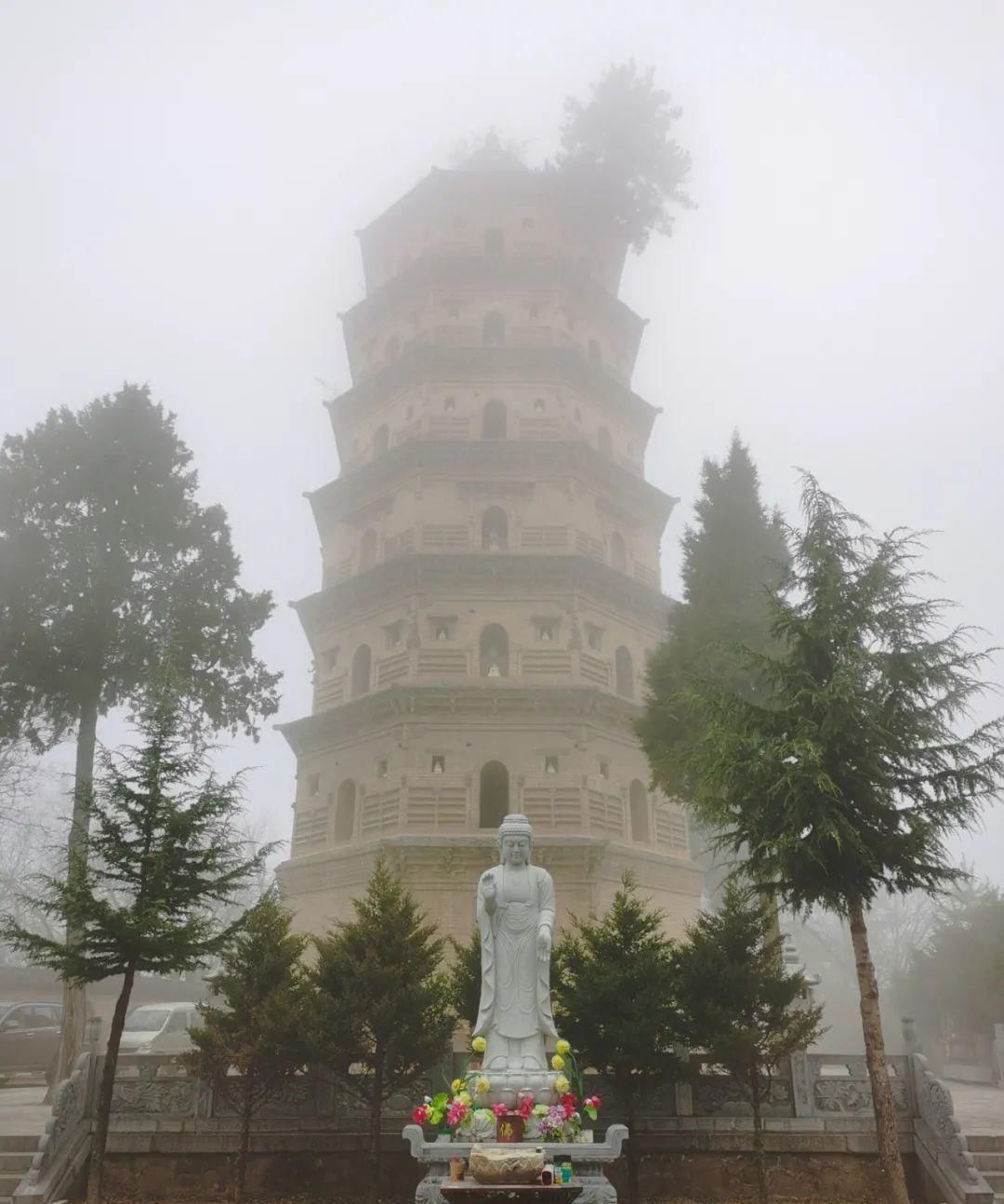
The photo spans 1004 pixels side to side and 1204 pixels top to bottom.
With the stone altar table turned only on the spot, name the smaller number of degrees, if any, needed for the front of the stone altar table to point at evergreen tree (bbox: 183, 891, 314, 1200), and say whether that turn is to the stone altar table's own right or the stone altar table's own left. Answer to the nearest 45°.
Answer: approximately 135° to the stone altar table's own right

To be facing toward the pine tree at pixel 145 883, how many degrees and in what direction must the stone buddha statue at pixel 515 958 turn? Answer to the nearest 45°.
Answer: approximately 90° to its right

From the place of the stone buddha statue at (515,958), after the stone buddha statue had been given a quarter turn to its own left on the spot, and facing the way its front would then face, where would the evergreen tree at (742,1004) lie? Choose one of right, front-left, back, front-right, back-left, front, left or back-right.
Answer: front-left

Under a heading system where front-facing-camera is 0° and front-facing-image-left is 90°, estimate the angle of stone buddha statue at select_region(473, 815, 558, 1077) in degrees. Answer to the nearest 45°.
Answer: approximately 0°

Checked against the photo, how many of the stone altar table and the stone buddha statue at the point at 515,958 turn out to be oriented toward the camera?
2

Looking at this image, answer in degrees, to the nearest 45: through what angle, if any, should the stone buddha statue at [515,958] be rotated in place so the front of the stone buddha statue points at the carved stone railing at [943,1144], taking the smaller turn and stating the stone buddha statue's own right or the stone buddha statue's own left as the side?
approximately 135° to the stone buddha statue's own left

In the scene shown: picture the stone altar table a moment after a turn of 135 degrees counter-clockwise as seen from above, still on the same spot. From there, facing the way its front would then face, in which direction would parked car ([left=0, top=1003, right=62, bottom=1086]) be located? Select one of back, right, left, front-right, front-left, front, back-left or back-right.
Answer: left

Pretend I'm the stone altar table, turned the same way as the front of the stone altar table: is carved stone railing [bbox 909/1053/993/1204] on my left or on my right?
on my left

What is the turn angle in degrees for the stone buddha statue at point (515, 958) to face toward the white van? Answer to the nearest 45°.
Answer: approximately 135° to its right

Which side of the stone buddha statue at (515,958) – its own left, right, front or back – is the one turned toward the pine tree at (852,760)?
left
